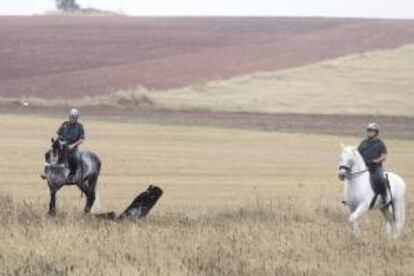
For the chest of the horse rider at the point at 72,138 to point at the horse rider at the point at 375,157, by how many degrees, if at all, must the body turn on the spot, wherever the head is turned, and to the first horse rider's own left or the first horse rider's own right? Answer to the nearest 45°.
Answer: approximately 135° to the first horse rider's own left

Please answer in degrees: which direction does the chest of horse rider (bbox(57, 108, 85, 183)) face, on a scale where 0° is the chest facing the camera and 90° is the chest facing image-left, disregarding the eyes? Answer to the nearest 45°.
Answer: approximately 45°

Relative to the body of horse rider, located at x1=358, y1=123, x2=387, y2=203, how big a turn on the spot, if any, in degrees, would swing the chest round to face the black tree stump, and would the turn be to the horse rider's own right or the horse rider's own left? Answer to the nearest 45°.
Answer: approximately 45° to the horse rider's own right

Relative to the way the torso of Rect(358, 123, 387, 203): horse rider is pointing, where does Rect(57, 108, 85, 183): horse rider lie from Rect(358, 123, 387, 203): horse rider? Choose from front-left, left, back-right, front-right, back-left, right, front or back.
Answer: front-right

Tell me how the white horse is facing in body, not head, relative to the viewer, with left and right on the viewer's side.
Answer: facing the viewer and to the left of the viewer

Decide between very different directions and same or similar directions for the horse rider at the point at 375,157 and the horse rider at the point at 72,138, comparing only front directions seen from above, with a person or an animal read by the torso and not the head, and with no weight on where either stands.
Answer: same or similar directions

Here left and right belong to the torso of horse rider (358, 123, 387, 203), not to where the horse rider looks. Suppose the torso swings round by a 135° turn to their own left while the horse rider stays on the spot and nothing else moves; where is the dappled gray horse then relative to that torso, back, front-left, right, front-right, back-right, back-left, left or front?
back
